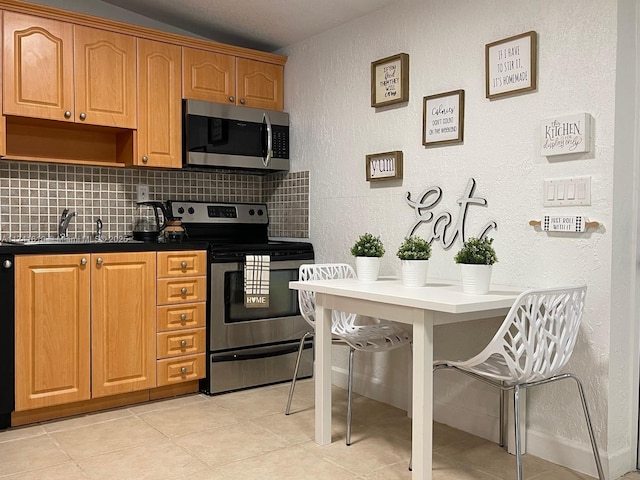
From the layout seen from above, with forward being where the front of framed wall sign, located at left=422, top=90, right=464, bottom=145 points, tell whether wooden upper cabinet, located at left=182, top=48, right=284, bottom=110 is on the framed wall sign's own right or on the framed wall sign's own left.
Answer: on the framed wall sign's own right

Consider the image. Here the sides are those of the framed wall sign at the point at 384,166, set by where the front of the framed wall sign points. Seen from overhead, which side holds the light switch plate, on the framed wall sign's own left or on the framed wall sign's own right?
on the framed wall sign's own left

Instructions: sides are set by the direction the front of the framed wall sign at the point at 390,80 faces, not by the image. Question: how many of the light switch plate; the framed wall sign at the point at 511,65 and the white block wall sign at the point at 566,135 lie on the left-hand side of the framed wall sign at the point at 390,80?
3

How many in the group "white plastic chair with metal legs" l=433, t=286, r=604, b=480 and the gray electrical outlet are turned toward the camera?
1

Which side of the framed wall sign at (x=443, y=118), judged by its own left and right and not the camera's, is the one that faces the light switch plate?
left

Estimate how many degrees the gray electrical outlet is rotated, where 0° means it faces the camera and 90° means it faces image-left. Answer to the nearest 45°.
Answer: approximately 0°

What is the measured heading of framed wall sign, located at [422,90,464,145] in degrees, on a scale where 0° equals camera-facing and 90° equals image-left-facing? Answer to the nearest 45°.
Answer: approximately 45°

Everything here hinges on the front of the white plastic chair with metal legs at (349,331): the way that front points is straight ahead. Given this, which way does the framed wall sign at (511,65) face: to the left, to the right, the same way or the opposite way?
to the right

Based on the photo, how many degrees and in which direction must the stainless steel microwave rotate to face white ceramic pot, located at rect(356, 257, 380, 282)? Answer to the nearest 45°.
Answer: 0° — it already faces it

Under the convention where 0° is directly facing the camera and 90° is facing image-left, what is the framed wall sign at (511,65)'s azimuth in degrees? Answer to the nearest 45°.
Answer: approximately 45°
